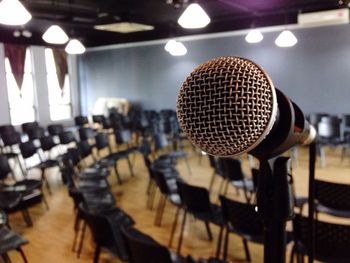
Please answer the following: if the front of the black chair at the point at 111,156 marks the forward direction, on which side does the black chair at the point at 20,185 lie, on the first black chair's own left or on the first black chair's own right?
on the first black chair's own right

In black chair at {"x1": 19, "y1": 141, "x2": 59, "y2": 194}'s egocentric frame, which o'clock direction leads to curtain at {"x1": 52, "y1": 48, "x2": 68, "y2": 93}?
The curtain is roughly at 8 o'clock from the black chair.

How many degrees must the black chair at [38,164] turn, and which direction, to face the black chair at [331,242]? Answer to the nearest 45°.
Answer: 0° — it already faces it
